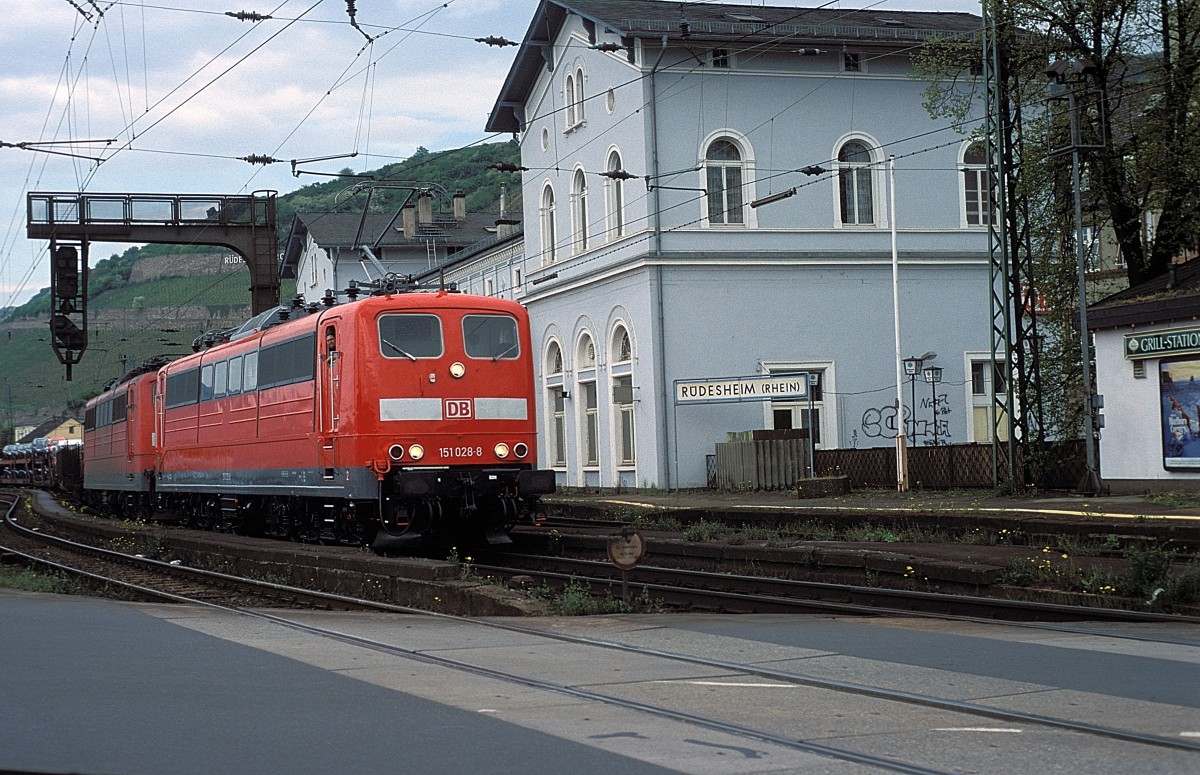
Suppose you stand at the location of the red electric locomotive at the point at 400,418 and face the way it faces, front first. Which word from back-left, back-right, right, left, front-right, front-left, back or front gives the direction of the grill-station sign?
front-left

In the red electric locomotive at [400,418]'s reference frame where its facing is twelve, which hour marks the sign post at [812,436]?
The sign post is roughly at 9 o'clock from the red electric locomotive.

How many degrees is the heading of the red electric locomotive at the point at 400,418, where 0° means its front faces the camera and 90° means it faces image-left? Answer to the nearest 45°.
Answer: approximately 315°

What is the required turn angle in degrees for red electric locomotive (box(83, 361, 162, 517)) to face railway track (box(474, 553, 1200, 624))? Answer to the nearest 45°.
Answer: approximately 45° to its right

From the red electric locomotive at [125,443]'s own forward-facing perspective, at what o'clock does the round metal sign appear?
The round metal sign is roughly at 1 o'clock from the red electric locomotive.

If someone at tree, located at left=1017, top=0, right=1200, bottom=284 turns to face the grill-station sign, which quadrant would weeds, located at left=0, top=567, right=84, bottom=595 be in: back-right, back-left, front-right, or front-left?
front-right

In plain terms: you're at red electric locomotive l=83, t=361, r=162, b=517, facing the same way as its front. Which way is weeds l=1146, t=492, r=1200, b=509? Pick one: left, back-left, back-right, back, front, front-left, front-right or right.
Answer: front

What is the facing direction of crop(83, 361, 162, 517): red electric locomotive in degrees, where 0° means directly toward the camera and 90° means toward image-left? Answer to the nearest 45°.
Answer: approximately 315°

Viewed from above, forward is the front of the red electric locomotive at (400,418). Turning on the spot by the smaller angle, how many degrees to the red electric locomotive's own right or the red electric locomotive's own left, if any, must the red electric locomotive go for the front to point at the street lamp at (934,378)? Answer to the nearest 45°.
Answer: approximately 90° to the red electric locomotive's own left

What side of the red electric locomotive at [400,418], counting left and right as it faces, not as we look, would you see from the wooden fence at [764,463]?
left

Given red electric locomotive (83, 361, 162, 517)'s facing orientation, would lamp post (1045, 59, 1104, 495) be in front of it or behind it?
in front

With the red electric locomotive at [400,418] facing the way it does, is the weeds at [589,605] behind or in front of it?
in front
